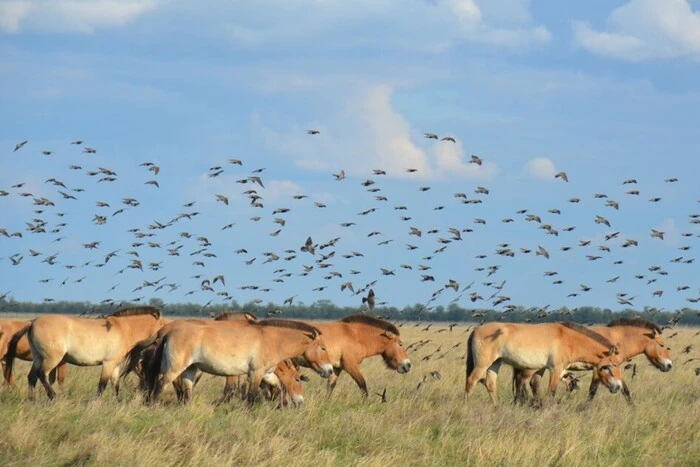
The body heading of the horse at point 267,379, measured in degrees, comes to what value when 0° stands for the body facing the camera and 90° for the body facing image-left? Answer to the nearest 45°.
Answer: approximately 270°

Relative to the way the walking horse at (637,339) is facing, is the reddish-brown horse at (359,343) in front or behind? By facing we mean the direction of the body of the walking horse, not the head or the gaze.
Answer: behind

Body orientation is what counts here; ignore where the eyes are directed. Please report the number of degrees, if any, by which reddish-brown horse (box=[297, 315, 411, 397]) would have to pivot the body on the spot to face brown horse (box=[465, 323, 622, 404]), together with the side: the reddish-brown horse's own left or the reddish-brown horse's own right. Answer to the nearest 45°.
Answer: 0° — it already faces it

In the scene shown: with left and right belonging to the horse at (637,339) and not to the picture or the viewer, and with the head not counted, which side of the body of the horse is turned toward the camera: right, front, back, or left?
right

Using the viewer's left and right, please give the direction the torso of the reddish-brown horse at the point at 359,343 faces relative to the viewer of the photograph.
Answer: facing to the right of the viewer

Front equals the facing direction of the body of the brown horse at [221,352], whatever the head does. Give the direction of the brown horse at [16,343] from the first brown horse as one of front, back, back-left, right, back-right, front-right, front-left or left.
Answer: back-left

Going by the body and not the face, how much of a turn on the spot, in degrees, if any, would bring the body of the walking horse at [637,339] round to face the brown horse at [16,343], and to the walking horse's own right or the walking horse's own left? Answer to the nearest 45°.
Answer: approximately 135° to the walking horse's own right

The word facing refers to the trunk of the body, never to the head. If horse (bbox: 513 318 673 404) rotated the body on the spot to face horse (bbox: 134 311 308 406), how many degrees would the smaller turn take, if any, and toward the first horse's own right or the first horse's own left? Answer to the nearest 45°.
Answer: approximately 135° to the first horse's own right

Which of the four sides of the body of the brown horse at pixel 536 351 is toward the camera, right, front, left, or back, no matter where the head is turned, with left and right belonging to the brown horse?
right

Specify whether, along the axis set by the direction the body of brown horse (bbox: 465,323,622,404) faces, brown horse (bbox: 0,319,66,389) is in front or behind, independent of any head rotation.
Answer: behind

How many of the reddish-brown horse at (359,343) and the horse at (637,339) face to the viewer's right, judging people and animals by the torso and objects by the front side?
2

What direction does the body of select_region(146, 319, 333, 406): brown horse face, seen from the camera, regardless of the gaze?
to the viewer's right

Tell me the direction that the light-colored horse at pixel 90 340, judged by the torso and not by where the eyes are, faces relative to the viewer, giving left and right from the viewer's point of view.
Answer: facing to the right of the viewer
